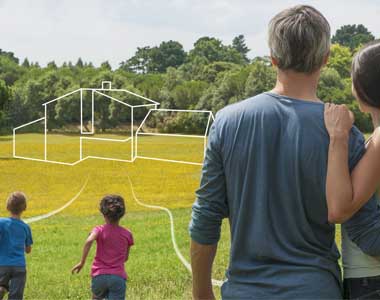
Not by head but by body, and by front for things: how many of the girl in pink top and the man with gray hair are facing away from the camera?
2

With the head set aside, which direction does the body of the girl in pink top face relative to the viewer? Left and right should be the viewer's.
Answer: facing away from the viewer

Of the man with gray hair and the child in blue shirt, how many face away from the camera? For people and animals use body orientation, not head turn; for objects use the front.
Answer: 2

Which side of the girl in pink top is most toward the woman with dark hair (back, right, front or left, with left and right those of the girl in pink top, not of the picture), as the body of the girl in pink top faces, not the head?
back

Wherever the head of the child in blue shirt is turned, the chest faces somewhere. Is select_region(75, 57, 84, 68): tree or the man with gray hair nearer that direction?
the tree

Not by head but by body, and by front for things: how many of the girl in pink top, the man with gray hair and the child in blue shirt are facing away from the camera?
3

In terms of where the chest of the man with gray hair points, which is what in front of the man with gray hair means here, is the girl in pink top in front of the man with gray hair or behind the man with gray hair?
in front

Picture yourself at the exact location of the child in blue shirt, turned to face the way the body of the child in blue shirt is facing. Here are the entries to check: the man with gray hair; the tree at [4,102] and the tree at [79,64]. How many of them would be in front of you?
2

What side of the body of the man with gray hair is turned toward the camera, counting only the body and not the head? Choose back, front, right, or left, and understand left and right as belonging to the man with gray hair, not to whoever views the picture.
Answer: back

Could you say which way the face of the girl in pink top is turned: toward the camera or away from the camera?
away from the camera

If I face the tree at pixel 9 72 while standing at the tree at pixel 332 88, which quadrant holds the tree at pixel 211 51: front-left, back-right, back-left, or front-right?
front-right

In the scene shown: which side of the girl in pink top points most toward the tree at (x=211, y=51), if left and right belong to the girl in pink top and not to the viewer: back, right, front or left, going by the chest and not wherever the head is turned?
front

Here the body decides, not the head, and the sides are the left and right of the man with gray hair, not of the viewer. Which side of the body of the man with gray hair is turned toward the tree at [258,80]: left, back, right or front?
front

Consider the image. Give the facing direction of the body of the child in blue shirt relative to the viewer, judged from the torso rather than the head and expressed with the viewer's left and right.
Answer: facing away from the viewer

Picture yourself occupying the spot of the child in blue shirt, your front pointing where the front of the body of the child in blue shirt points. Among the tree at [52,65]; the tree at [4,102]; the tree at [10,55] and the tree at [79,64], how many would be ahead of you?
4

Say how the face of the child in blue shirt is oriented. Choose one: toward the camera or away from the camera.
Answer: away from the camera

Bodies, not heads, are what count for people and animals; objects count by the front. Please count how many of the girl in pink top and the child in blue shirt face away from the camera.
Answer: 2

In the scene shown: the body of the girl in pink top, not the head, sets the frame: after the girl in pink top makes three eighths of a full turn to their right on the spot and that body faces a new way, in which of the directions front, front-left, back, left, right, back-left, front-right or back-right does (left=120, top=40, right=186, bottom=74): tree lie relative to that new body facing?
back-left

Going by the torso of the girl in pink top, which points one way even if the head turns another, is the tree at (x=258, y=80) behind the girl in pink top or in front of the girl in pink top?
in front
